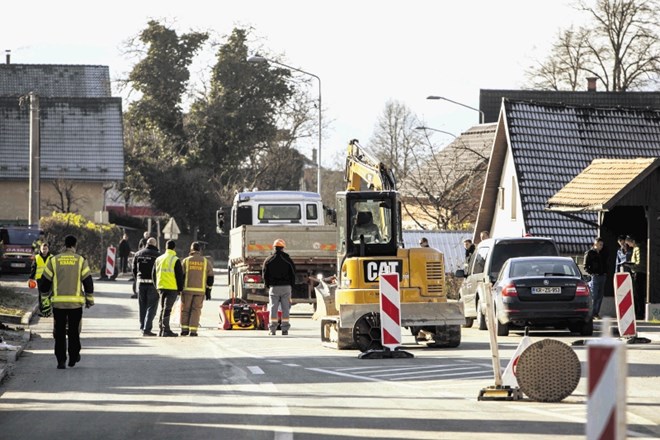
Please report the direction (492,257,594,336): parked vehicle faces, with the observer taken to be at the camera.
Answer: facing away from the viewer

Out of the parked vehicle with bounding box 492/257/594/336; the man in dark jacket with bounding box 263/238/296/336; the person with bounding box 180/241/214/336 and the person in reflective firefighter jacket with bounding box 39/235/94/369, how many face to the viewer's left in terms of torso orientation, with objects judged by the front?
0

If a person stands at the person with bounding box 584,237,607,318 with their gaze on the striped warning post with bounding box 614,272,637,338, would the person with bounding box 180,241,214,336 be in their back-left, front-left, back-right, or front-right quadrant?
front-right

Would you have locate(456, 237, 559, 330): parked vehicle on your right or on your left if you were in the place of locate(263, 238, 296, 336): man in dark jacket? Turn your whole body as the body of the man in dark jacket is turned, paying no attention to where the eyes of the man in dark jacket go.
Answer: on your right

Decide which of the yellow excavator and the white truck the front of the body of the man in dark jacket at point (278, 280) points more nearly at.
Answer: the white truck

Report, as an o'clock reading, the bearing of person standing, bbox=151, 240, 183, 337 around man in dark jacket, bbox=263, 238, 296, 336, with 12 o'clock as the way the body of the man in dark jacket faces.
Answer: The person standing is roughly at 9 o'clock from the man in dark jacket.

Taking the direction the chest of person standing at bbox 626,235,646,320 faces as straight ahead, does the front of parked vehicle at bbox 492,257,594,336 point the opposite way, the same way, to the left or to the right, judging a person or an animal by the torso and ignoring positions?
to the right

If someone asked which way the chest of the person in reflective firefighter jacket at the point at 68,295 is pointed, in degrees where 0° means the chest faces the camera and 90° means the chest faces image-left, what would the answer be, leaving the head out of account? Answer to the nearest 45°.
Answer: approximately 180°

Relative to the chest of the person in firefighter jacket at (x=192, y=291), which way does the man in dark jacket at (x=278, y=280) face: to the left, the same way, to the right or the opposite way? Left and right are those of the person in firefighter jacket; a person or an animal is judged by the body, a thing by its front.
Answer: the same way

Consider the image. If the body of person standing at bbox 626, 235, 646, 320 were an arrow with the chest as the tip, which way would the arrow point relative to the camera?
to the viewer's left
